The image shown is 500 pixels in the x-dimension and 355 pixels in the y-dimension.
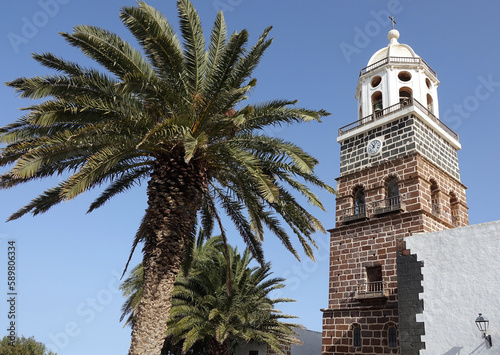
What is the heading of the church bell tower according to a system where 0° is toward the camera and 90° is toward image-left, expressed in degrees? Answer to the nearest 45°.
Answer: approximately 45°

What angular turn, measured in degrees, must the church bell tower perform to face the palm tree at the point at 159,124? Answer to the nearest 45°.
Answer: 0° — it already faces it
